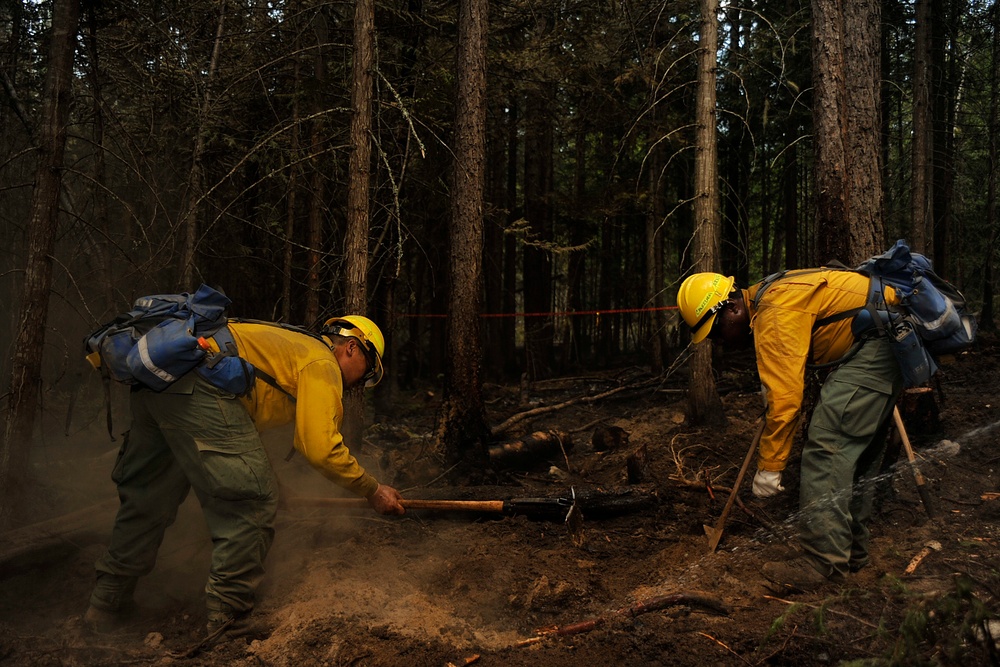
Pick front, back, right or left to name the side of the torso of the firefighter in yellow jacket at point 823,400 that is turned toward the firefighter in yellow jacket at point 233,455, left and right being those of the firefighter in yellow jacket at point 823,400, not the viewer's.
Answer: front

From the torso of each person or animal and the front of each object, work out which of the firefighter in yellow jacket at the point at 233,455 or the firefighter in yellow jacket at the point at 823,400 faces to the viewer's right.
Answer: the firefighter in yellow jacket at the point at 233,455

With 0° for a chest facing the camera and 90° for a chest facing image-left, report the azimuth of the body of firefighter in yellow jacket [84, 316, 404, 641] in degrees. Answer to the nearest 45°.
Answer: approximately 270°

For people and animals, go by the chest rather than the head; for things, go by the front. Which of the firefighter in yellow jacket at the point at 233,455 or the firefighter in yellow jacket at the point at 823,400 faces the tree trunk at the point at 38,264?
the firefighter in yellow jacket at the point at 823,400

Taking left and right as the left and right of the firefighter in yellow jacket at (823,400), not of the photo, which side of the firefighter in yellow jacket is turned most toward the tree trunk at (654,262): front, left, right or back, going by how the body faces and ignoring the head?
right

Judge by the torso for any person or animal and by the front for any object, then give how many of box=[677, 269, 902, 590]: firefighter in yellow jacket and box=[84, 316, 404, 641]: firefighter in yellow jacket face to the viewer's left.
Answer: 1

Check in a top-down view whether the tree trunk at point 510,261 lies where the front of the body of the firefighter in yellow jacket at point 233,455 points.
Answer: no

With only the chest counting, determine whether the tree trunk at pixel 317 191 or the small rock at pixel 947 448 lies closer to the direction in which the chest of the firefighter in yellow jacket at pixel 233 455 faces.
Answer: the small rock

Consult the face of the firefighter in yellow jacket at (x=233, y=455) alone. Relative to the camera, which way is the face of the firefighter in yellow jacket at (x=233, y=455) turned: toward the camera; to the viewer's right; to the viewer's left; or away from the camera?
to the viewer's right

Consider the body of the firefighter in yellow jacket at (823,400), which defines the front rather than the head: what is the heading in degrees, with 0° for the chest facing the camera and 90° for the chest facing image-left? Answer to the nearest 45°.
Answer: approximately 90°

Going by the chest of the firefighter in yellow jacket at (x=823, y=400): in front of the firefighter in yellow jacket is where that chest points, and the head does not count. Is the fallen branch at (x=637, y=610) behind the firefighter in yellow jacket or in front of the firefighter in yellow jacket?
in front
